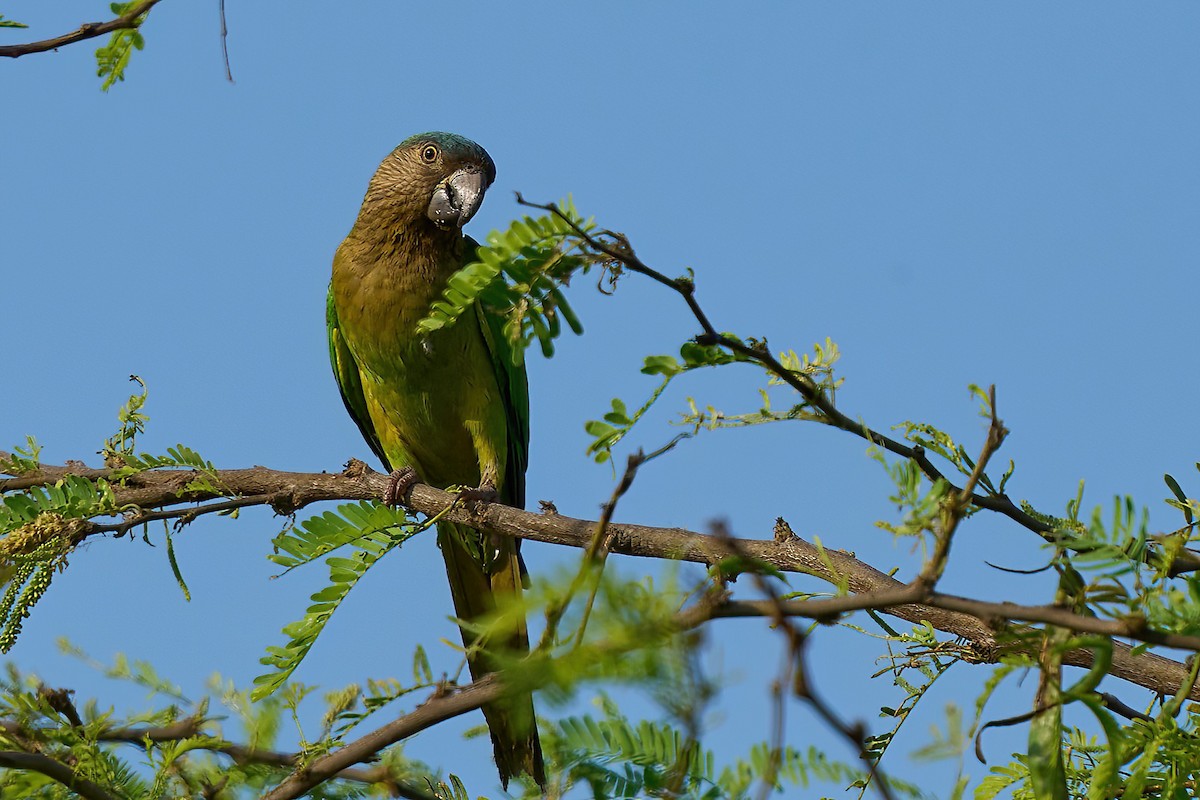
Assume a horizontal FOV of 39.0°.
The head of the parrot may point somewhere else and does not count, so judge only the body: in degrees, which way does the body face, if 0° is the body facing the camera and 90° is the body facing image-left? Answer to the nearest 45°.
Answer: approximately 0°
